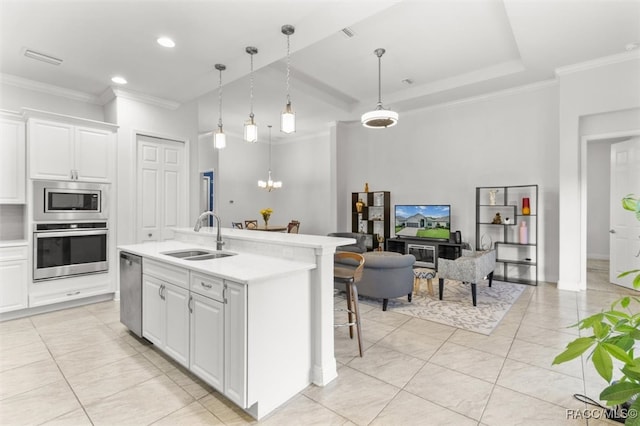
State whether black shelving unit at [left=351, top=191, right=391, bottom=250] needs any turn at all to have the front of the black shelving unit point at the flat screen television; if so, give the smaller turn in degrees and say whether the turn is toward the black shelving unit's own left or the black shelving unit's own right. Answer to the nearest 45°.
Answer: approximately 90° to the black shelving unit's own left

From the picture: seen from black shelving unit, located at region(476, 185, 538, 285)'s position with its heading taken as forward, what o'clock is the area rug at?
The area rug is roughly at 1 o'clock from the black shelving unit.

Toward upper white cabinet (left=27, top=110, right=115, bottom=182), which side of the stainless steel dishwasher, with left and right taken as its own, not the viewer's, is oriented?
right

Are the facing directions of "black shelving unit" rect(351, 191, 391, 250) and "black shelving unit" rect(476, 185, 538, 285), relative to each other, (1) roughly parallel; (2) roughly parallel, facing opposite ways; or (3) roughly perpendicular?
roughly parallel

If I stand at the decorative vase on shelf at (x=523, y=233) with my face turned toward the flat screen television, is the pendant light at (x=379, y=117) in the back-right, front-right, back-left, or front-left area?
front-left

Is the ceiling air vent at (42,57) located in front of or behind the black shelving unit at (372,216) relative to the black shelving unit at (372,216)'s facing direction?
in front

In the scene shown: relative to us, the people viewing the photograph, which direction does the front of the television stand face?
facing the viewer and to the left of the viewer

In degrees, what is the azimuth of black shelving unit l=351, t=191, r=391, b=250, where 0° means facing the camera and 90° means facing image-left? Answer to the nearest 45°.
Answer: approximately 45°
